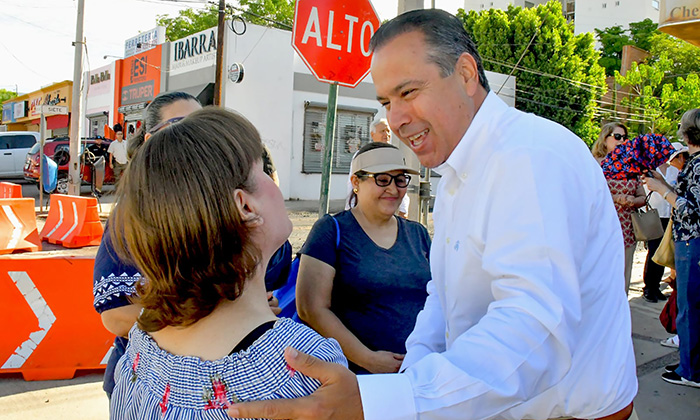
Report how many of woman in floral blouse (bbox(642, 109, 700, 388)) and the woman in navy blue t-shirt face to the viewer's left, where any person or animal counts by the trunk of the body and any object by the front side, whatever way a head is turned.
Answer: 1

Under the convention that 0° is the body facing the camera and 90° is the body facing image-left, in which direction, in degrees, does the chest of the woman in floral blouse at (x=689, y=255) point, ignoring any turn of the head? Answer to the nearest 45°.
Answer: approximately 90°

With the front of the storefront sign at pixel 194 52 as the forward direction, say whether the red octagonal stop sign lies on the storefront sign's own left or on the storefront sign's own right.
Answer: on the storefront sign's own left

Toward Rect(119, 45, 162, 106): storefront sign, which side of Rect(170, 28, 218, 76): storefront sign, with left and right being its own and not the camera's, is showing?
right

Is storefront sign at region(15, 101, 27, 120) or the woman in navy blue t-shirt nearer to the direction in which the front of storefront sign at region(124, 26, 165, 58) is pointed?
the woman in navy blue t-shirt
